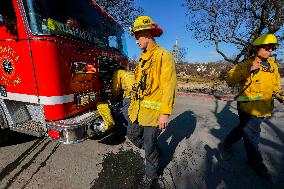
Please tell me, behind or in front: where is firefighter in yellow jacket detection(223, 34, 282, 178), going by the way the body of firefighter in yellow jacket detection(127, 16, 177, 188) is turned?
behind

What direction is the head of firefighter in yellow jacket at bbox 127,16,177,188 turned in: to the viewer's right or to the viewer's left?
to the viewer's left

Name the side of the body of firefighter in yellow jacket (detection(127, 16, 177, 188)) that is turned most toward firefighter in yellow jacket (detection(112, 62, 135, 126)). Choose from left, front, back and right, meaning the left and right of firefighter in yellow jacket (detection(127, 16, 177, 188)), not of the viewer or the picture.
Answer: right

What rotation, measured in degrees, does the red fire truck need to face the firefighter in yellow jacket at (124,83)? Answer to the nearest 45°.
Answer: approximately 45° to its left

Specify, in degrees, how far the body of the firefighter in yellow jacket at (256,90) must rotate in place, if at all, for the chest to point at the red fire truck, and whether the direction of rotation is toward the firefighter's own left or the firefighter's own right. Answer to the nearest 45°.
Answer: approximately 90° to the firefighter's own right

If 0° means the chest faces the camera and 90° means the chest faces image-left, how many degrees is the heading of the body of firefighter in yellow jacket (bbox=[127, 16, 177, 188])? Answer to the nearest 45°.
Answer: approximately 45°

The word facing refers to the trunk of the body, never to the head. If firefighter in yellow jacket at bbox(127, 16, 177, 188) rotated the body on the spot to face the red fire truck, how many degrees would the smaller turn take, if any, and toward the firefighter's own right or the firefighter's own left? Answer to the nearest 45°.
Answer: approximately 45° to the firefighter's own right

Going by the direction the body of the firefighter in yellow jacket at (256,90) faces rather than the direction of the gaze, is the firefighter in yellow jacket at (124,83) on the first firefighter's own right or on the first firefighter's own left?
on the first firefighter's own right
